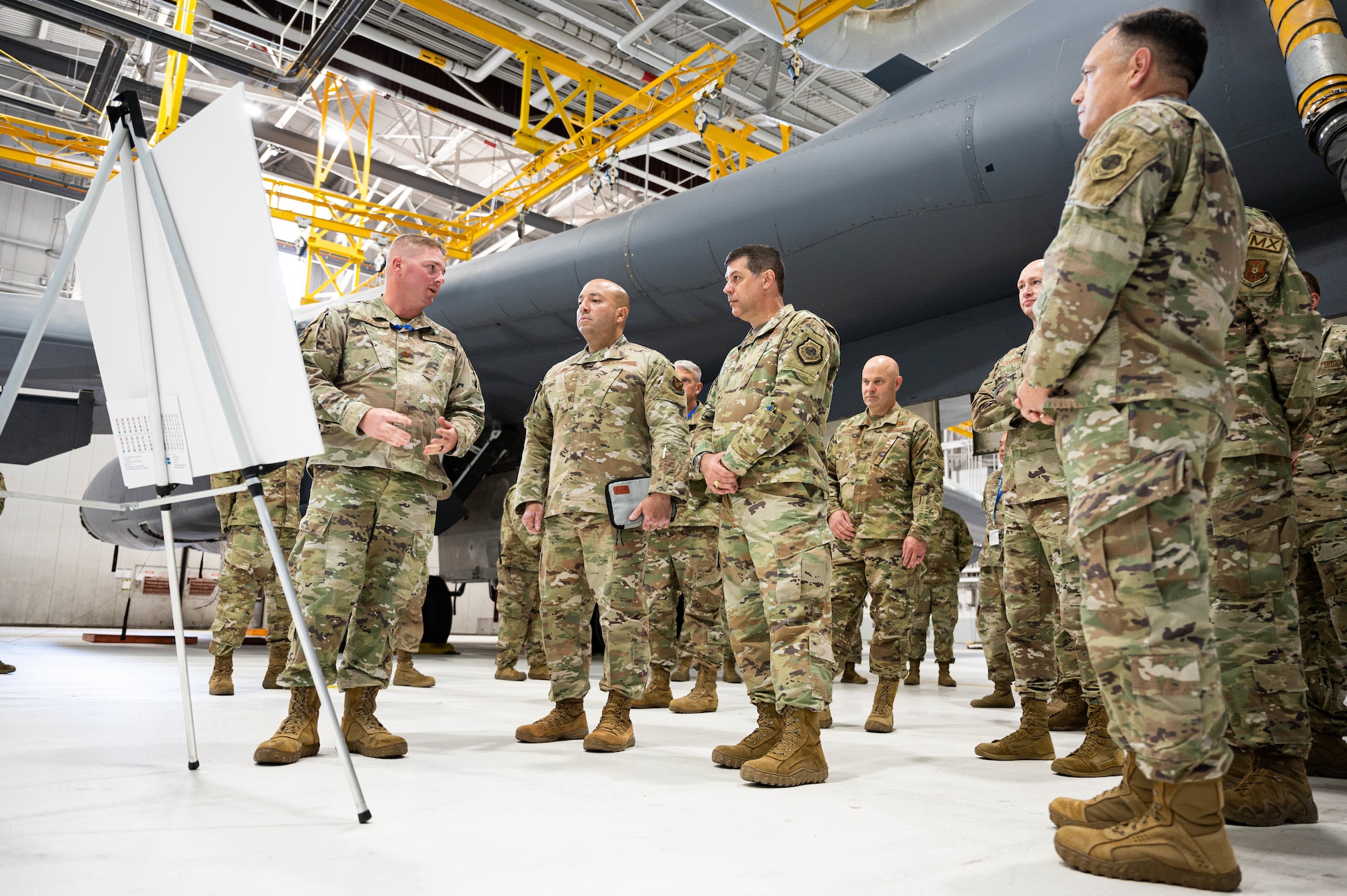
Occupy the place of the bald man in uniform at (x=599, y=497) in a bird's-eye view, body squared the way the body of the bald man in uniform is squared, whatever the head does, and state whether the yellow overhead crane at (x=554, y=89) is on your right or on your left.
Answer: on your right

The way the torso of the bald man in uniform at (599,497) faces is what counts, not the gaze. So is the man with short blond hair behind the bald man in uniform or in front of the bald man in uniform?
in front

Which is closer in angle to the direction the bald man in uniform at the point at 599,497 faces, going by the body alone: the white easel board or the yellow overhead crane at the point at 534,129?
the white easel board

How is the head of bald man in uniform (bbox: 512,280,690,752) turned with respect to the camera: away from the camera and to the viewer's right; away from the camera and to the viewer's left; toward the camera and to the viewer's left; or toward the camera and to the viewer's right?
toward the camera and to the viewer's left

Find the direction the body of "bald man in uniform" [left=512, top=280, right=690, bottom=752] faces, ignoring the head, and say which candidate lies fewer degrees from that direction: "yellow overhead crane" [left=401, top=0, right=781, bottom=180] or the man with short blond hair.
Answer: the man with short blond hair

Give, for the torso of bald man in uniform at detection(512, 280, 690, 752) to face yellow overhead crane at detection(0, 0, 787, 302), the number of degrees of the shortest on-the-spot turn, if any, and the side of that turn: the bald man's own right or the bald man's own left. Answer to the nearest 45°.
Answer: approximately 135° to the bald man's own right

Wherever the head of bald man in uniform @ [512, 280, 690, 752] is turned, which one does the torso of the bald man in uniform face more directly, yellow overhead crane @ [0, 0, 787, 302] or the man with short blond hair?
the man with short blond hair

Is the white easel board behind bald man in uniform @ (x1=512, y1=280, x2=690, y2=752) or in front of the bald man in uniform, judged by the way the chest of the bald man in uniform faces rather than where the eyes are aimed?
in front

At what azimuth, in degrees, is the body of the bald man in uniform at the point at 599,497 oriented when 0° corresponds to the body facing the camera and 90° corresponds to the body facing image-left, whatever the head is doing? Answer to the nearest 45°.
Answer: approximately 45°

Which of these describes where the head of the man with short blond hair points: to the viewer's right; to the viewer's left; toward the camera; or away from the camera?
to the viewer's right
